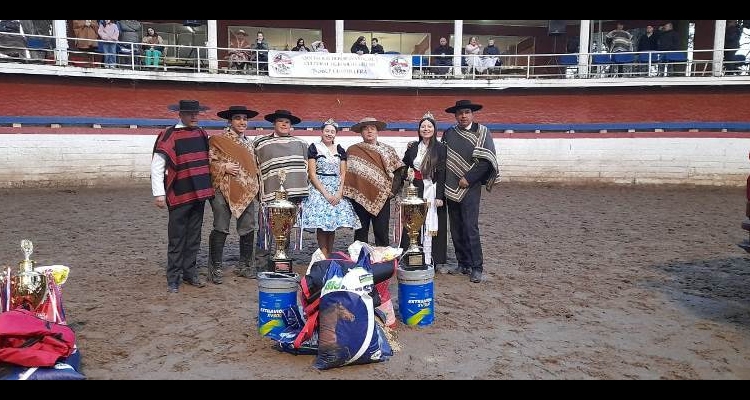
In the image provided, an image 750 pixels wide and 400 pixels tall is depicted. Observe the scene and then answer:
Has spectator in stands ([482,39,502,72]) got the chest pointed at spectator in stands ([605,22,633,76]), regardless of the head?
no

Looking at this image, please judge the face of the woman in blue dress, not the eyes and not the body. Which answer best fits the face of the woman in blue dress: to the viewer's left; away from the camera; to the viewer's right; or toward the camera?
toward the camera

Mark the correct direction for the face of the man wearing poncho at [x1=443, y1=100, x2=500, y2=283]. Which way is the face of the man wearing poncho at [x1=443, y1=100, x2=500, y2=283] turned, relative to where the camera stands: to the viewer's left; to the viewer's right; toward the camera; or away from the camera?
toward the camera

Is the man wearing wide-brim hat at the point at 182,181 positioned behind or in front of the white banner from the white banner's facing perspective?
in front

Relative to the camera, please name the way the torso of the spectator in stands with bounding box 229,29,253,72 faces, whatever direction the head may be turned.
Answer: toward the camera

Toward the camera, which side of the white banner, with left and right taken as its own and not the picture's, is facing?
front

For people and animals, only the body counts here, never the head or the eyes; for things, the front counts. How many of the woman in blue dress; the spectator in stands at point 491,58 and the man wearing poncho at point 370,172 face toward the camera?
3

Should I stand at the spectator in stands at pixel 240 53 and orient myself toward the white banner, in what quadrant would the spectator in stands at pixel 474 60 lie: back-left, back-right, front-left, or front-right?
front-left

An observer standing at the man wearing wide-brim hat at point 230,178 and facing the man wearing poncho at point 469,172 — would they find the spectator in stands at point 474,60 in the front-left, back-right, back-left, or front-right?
front-left

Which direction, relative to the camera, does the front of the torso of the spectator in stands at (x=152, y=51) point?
toward the camera

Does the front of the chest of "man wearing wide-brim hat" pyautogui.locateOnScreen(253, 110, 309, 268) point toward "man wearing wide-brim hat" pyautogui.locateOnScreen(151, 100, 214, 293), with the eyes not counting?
no

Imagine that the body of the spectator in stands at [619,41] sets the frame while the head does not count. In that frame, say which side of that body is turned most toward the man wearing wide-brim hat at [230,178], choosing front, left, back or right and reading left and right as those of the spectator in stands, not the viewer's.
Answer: front

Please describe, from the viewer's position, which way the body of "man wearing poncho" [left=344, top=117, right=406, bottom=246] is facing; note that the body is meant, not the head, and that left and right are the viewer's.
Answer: facing the viewer

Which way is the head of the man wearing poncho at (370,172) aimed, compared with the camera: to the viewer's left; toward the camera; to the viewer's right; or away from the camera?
toward the camera

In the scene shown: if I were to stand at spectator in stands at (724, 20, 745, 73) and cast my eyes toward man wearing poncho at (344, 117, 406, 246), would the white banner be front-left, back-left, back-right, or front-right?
front-right

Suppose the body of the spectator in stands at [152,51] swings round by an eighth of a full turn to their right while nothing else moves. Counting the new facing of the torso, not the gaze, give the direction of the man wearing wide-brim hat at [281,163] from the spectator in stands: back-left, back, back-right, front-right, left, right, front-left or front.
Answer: front-left

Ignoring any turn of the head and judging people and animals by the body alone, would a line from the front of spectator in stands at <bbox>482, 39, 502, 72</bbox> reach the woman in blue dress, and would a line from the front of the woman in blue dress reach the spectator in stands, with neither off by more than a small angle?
no

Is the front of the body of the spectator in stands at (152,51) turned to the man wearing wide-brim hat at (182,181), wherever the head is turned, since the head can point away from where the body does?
yes

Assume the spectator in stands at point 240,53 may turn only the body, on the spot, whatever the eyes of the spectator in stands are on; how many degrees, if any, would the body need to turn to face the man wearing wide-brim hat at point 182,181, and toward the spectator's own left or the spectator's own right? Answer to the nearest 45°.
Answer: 0° — they already face them
